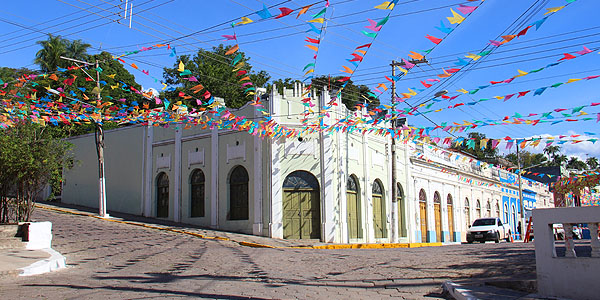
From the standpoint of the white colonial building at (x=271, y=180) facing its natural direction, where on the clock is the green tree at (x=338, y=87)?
The green tree is roughly at 7 o'clock from the white colonial building.

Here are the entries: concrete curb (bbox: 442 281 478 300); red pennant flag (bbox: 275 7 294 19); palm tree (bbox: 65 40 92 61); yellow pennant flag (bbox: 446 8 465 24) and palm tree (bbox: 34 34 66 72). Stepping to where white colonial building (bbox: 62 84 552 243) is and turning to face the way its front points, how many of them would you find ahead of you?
3

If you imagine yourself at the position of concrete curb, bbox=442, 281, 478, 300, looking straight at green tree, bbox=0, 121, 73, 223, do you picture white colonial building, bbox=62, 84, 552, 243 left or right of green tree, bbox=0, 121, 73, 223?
right

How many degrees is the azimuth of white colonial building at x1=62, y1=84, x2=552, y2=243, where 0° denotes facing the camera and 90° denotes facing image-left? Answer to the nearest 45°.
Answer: approximately 0°

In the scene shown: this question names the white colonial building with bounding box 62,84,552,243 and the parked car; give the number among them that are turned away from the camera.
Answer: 0

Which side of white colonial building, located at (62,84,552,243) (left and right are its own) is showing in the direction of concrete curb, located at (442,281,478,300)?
front

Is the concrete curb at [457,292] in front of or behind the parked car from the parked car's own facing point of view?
in front

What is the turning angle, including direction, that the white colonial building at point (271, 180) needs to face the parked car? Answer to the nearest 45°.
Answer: approximately 90° to its left

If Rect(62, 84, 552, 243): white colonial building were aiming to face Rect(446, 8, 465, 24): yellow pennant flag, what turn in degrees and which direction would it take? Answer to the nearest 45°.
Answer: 0° — it already faces it

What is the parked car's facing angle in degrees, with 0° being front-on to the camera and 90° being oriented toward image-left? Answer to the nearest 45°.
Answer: approximately 45°
